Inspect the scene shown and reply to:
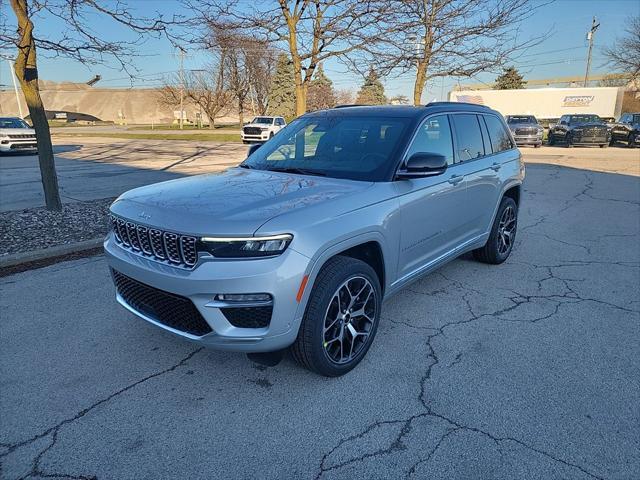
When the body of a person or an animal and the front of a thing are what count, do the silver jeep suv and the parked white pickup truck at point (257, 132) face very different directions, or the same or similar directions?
same or similar directions

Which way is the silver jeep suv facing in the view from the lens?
facing the viewer and to the left of the viewer

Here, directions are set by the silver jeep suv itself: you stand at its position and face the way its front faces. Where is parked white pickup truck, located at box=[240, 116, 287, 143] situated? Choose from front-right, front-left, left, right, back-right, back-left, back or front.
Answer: back-right

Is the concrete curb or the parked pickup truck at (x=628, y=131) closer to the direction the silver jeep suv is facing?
the concrete curb

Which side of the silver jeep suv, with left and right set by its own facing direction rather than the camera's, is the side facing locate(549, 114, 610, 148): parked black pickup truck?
back

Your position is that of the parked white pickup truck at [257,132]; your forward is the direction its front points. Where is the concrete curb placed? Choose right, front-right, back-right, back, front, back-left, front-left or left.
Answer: front-left

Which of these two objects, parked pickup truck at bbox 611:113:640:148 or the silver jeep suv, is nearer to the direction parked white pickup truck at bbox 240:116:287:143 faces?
the silver jeep suv

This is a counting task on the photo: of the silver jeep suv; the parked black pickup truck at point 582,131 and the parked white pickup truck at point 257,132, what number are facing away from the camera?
0

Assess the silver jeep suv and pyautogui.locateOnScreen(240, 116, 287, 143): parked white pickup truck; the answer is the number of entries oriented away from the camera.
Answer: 0

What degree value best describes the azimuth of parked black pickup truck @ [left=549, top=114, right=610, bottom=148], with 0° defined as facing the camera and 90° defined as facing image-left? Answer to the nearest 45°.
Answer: approximately 315°

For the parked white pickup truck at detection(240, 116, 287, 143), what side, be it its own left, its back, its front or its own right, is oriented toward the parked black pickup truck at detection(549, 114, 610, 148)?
left

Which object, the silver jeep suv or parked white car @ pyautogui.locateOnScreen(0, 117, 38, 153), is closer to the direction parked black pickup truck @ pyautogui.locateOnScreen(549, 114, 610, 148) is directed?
the silver jeep suv

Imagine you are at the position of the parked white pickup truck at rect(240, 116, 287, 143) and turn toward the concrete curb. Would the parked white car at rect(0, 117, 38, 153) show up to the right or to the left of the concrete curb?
right

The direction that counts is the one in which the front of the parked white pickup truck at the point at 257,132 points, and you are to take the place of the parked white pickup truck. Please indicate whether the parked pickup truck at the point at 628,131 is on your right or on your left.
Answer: on your left

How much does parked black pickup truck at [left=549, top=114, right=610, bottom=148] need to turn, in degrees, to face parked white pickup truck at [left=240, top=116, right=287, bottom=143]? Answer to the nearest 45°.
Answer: approximately 135° to its right
